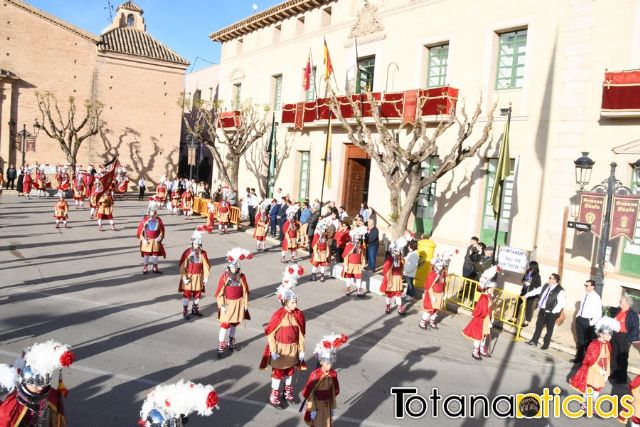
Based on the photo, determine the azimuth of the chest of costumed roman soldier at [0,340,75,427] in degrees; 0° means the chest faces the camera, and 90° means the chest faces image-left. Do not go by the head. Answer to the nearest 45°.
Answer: approximately 315°

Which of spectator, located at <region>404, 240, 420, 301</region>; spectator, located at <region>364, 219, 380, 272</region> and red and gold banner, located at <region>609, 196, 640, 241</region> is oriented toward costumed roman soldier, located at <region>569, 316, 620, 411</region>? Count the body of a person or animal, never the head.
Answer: the red and gold banner

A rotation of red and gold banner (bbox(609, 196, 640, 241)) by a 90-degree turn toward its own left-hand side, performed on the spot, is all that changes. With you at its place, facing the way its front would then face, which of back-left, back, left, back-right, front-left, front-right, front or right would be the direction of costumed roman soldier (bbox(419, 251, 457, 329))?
back-right

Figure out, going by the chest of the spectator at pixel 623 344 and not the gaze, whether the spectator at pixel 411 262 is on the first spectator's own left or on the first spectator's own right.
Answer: on the first spectator's own right

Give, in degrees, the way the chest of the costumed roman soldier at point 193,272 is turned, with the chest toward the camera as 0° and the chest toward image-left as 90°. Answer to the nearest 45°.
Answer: approximately 0°

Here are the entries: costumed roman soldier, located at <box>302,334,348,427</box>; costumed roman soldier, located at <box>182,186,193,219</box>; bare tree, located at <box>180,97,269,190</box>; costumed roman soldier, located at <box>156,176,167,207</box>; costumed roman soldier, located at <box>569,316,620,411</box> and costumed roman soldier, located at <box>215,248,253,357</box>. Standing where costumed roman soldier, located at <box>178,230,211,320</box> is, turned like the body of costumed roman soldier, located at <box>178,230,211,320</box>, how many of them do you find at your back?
3

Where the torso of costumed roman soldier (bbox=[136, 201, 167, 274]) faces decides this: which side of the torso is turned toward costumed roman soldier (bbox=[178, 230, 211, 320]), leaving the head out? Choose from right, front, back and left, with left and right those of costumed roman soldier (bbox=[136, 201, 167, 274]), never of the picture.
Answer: front

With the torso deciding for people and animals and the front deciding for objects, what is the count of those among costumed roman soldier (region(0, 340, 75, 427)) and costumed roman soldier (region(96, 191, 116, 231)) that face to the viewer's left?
0

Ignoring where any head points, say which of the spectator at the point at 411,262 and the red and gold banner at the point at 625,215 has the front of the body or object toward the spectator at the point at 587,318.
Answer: the red and gold banner

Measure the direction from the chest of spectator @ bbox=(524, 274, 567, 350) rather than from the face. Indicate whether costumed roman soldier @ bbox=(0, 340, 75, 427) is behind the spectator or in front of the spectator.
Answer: in front
